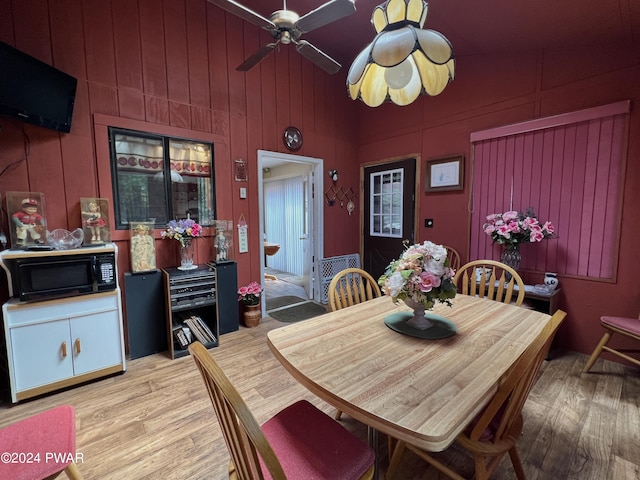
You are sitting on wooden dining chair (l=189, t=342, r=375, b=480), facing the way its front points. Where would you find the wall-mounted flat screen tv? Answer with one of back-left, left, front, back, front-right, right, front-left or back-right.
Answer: left

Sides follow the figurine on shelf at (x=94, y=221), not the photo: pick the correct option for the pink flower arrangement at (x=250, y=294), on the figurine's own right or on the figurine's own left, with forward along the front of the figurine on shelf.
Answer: on the figurine's own left

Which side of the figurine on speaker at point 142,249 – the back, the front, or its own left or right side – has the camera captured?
front

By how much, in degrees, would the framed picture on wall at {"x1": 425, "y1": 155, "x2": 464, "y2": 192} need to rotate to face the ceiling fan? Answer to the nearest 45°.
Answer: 0° — it already faces it

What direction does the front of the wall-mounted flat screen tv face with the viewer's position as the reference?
facing the viewer and to the right of the viewer

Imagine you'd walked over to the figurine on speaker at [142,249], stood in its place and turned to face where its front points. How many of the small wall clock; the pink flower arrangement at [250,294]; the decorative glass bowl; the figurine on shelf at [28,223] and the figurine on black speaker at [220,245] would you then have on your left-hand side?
3

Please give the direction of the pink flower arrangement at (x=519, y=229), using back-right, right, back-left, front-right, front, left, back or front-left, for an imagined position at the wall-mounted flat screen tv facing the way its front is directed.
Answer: front

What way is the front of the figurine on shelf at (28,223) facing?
toward the camera

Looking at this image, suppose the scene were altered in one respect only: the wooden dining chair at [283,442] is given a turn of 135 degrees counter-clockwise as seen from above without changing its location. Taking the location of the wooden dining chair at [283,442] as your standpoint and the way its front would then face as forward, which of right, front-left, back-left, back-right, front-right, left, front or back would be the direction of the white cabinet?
front-right

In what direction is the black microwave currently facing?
toward the camera

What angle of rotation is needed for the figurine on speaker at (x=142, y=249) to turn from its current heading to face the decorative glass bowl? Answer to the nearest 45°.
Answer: approximately 90° to its right
